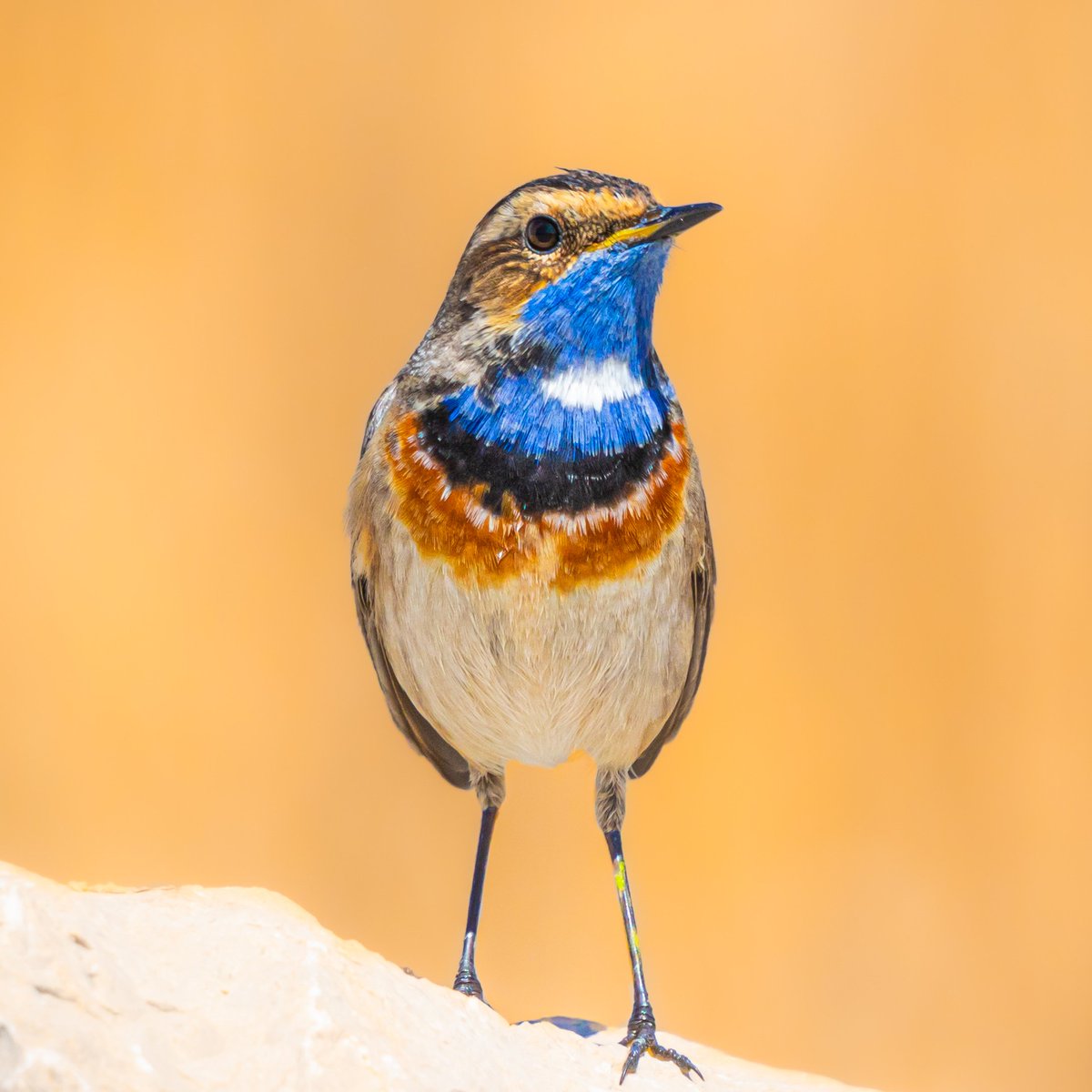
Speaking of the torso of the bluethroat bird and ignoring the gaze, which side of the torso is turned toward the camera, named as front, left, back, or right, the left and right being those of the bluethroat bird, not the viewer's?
front
